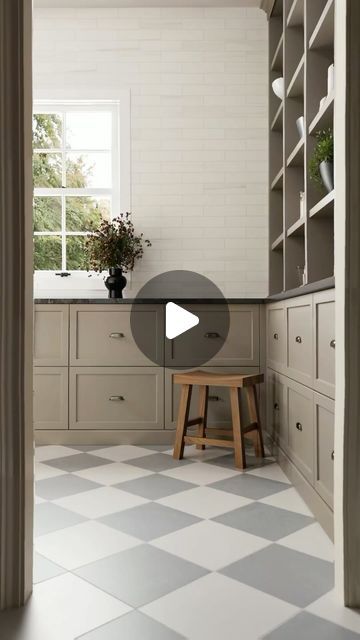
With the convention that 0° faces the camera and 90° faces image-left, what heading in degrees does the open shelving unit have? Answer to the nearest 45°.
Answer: approximately 90°

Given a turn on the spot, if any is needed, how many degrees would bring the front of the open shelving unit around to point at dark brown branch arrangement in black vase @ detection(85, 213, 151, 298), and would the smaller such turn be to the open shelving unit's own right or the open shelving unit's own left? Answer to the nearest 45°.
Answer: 0° — it already faces it

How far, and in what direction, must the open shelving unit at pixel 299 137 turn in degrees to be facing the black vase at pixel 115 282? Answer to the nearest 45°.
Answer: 0° — it already faces it

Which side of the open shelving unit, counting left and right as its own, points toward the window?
front
